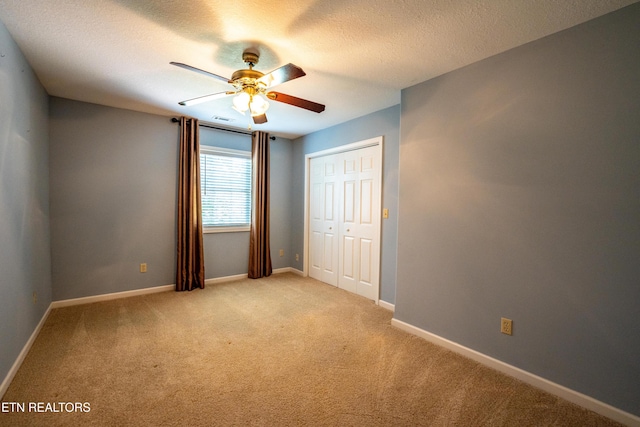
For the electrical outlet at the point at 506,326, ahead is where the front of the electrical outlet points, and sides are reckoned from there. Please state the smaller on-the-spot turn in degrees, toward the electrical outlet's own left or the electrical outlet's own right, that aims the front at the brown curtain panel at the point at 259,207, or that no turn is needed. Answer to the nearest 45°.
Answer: approximately 45° to the electrical outlet's own right

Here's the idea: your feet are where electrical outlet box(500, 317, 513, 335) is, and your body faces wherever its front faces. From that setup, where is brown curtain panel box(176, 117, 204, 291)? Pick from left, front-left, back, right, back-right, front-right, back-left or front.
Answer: front-right

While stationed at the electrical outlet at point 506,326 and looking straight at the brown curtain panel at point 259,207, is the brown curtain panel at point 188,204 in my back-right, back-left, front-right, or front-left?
front-left

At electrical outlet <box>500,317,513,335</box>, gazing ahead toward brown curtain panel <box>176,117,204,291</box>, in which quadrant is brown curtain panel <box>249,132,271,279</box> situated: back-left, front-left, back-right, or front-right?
front-right

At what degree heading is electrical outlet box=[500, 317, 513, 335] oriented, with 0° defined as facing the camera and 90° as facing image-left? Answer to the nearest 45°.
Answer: approximately 45°
